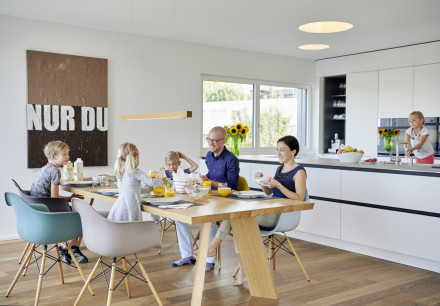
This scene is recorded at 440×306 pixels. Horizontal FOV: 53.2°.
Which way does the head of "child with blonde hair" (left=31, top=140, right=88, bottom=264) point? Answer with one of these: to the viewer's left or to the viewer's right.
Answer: to the viewer's right

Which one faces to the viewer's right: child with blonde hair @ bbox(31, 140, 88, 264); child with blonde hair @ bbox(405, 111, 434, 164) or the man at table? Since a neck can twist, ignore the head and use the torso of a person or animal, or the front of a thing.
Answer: child with blonde hair @ bbox(31, 140, 88, 264)

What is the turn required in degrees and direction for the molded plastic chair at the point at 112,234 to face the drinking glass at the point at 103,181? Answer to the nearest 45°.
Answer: approximately 45° to its left

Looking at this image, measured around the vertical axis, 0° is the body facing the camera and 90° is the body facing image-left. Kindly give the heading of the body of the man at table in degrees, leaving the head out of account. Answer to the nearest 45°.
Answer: approximately 45°

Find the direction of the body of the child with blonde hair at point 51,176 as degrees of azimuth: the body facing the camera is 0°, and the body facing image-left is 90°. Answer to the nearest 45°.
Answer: approximately 270°

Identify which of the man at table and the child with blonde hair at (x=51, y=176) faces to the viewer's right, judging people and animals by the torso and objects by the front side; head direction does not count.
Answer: the child with blonde hair

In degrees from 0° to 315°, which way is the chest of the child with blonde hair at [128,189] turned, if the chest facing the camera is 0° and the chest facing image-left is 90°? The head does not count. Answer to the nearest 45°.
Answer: approximately 225°

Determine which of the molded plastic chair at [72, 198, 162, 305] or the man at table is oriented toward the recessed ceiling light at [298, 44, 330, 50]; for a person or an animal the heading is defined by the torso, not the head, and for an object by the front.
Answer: the molded plastic chair

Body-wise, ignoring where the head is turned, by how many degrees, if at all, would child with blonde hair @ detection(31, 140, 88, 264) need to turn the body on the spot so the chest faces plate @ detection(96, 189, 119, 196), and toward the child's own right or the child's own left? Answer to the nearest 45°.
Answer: approximately 45° to the child's own right

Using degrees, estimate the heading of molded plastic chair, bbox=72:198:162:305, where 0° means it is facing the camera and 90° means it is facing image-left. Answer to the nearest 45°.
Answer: approximately 225°
